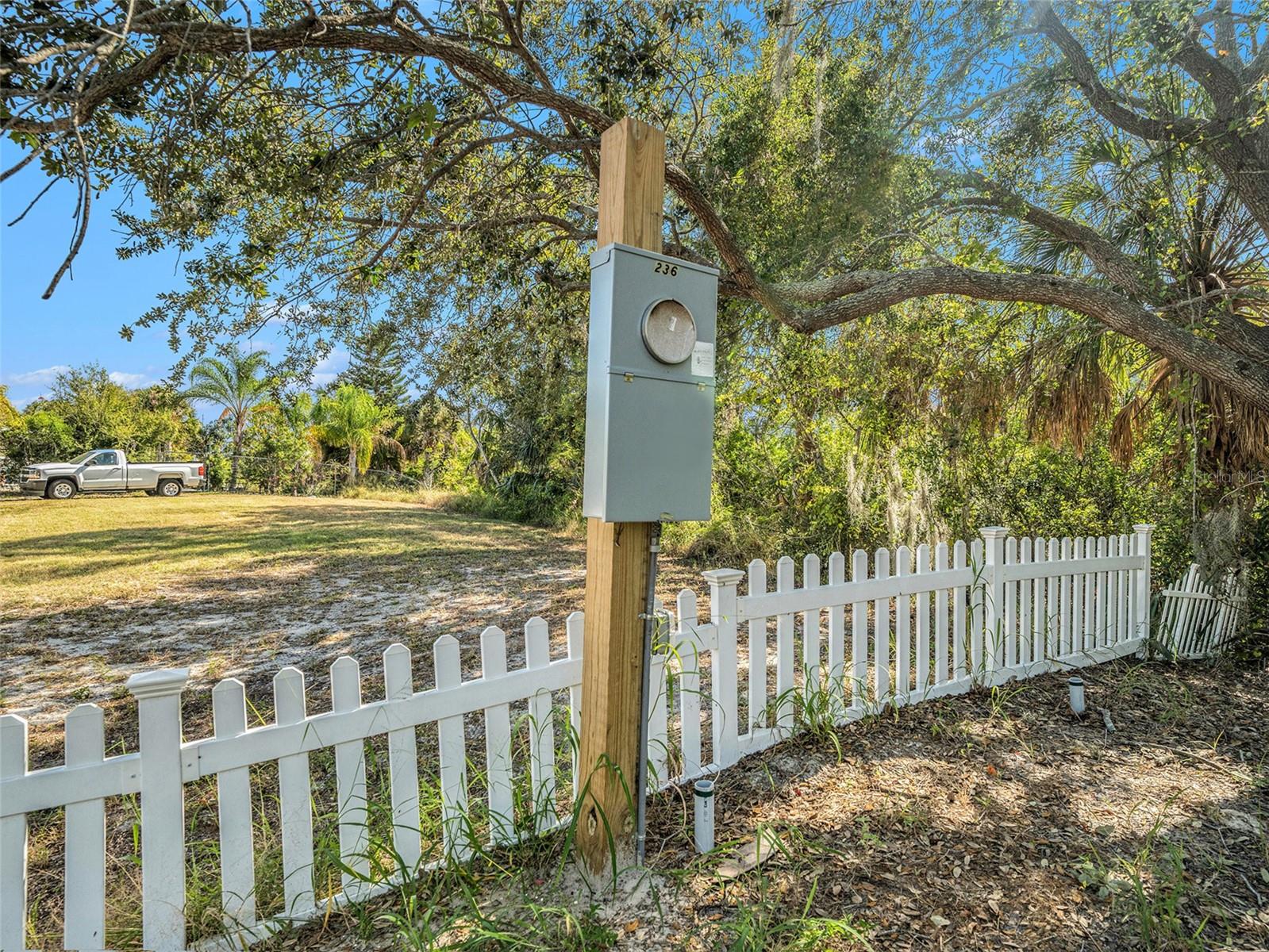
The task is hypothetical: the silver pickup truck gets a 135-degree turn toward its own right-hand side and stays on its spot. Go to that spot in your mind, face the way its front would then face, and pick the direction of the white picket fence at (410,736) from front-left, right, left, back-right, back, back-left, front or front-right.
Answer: back-right

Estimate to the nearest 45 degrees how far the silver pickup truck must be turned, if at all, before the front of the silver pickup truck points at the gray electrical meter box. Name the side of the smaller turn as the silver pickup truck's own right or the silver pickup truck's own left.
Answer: approximately 90° to the silver pickup truck's own left

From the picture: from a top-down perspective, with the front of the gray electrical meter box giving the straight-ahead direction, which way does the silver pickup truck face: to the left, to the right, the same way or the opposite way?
to the right

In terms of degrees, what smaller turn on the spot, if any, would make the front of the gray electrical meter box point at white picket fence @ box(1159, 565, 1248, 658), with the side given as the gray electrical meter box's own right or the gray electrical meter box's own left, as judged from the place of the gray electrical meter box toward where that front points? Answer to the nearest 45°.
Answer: approximately 90° to the gray electrical meter box's own left

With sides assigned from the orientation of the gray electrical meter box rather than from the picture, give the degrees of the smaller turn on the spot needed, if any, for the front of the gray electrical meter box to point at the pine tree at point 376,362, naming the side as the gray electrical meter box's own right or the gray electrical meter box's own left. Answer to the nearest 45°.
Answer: approximately 180°

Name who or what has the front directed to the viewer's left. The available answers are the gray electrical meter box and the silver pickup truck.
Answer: the silver pickup truck

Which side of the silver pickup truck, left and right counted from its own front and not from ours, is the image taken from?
left

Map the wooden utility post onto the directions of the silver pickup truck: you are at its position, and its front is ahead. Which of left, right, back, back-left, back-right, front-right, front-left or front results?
left

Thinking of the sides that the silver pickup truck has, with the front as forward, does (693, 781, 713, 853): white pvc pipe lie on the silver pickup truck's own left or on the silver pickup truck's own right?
on the silver pickup truck's own left

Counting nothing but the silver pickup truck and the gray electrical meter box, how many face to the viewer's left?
1

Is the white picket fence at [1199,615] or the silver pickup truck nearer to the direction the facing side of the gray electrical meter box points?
the white picket fence

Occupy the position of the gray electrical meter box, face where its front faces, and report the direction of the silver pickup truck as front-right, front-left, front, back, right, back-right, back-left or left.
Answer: back

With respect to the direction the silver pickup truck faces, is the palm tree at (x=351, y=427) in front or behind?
behind
